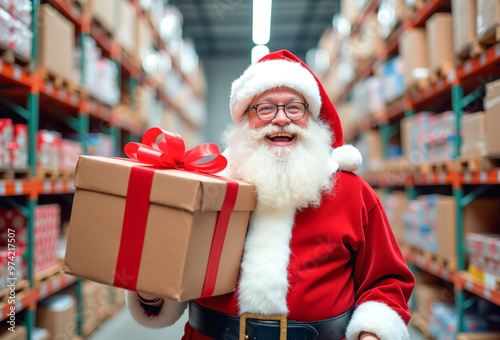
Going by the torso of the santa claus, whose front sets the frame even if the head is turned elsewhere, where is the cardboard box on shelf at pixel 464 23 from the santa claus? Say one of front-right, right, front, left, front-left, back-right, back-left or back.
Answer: back-left

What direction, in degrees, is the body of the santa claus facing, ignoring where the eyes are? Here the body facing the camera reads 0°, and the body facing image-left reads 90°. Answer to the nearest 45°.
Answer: approximately 0°

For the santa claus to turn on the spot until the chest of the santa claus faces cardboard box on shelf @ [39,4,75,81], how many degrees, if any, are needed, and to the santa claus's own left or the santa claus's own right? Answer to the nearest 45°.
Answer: approximately 135° to the santa claus's own right

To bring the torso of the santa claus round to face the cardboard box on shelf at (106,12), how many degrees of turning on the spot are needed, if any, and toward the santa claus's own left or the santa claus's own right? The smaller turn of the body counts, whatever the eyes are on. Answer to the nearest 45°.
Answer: approximately 135° to the santa claus's own right

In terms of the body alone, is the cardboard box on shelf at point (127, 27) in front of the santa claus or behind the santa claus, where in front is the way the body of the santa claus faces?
behind

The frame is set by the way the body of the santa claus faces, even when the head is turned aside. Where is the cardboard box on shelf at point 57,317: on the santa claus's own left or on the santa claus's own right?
on the santa claus's own right

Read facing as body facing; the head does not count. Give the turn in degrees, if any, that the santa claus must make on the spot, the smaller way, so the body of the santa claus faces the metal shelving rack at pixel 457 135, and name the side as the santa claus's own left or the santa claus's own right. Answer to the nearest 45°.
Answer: approximately 135° to the santa claus's own left

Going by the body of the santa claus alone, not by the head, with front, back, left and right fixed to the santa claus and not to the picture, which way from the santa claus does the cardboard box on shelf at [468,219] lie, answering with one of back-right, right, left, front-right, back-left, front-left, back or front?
back-left
